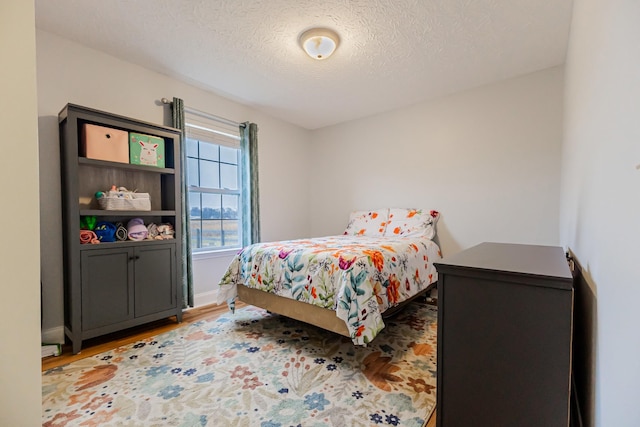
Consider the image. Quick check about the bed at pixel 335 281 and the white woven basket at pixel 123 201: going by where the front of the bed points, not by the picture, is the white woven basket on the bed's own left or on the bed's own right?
on the bed's own right

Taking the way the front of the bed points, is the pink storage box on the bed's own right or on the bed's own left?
on the bed's own right

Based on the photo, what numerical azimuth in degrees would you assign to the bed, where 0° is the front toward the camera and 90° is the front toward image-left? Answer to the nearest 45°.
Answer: approximately 45°

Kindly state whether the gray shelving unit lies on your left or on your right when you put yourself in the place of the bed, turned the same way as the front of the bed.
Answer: on your right

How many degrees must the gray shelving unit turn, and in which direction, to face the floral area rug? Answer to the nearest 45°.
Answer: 0° — it already faces it

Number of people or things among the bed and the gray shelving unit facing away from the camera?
0

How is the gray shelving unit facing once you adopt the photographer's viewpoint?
facing the viewer and to the right of the viewer
